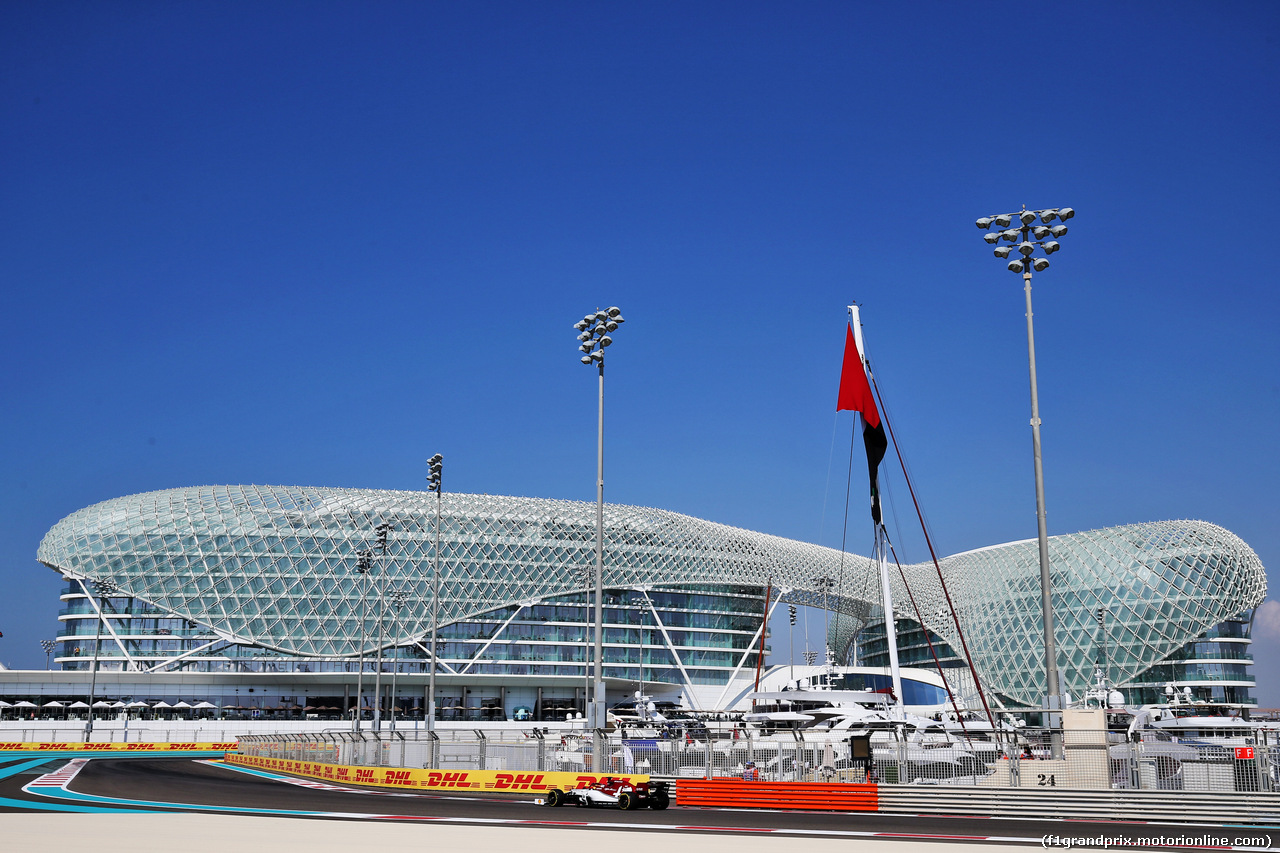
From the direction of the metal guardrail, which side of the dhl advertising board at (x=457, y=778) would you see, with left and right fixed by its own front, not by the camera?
left

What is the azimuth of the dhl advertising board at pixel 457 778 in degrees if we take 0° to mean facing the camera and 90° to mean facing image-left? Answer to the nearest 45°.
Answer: approximately 45°

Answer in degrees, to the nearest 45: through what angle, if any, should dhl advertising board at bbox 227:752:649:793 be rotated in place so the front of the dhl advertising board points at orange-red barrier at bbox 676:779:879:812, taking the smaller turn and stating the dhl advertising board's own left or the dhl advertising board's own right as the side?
approximately 90° to the dhl advertising board's own left

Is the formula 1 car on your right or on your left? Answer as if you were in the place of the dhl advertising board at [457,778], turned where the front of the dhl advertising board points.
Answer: on your left

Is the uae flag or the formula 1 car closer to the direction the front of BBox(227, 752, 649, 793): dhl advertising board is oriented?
the formula 1 car

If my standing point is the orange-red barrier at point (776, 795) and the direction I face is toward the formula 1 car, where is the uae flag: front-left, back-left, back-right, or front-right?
back-right

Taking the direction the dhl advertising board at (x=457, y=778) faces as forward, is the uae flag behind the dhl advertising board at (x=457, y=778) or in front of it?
behind
